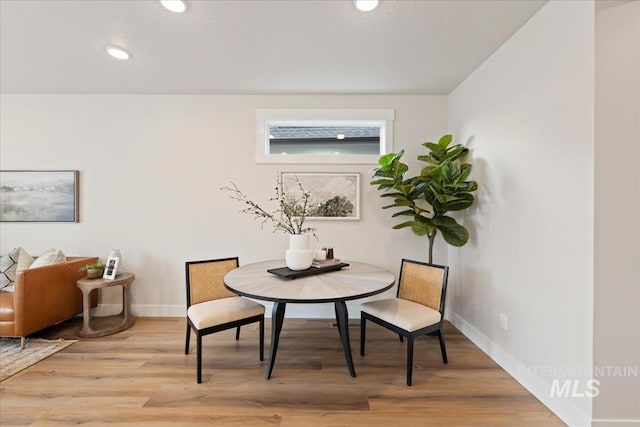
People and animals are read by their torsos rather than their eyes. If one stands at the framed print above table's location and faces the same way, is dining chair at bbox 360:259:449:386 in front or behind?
in front

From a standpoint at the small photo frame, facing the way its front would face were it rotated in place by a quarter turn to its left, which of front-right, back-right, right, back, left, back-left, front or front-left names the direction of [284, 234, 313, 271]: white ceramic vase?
front

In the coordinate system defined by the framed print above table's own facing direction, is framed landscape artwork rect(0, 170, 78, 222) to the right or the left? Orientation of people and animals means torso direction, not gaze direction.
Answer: on its right

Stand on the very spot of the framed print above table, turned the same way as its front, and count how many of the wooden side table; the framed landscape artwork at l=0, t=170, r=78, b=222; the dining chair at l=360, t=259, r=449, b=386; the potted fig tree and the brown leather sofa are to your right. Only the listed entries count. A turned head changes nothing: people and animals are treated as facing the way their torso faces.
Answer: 3

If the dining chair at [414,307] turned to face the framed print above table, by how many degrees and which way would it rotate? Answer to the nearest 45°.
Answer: approximately 90° to its right

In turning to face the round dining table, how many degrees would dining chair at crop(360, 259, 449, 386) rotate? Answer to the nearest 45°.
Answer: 0° — it already faces it

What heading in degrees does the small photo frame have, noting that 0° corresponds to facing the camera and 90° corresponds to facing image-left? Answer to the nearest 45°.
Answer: approximately 45°

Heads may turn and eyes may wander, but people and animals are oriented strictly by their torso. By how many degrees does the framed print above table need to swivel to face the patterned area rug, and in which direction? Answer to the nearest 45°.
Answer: approximately 90° to its right
